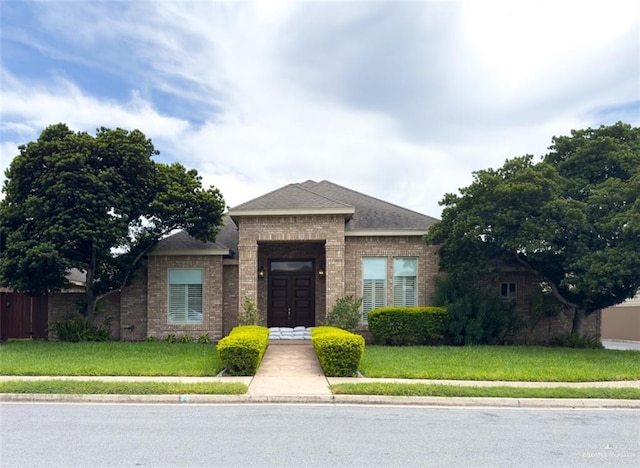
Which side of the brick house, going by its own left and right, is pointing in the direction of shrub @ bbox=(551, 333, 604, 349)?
left

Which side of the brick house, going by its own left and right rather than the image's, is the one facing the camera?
front

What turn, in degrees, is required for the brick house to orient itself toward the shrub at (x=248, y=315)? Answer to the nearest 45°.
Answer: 0° — it already faces it

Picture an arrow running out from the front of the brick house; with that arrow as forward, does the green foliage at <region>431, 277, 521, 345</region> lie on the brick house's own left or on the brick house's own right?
on the brick house's own left

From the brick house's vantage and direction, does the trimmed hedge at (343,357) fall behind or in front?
in front

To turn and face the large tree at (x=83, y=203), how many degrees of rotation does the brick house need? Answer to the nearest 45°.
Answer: approximately 45° to its right

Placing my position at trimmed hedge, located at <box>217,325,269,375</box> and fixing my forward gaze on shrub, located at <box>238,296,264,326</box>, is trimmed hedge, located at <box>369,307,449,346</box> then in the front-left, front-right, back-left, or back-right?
front-right

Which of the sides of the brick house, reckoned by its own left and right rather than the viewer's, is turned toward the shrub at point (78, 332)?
right

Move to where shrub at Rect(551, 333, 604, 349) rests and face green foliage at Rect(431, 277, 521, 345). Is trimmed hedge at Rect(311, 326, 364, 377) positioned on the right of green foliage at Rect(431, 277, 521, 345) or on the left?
left

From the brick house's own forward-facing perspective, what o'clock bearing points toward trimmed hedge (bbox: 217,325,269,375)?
The trimmed hedge is roughly at 12 o'clock from the brick house.
